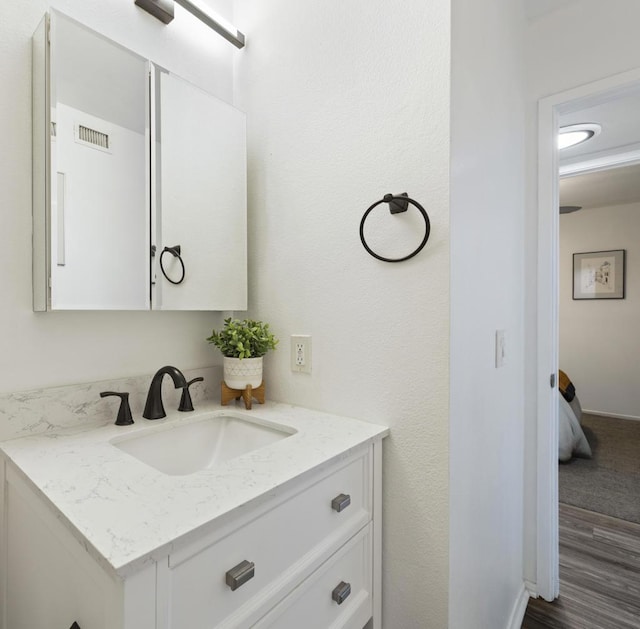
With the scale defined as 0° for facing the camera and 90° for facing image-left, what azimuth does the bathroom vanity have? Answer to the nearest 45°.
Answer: approximately 315°

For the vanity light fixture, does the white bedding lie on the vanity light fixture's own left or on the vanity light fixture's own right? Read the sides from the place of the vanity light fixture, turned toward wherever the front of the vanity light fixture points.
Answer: on the vanity light fixture's own left

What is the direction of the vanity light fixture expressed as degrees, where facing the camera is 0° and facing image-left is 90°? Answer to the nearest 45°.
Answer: approximately 315°

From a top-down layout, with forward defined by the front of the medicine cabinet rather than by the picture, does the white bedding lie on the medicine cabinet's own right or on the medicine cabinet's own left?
on the medicine cabinet's own left

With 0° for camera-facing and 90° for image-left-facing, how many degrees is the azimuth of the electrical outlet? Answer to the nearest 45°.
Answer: approximately 45°
